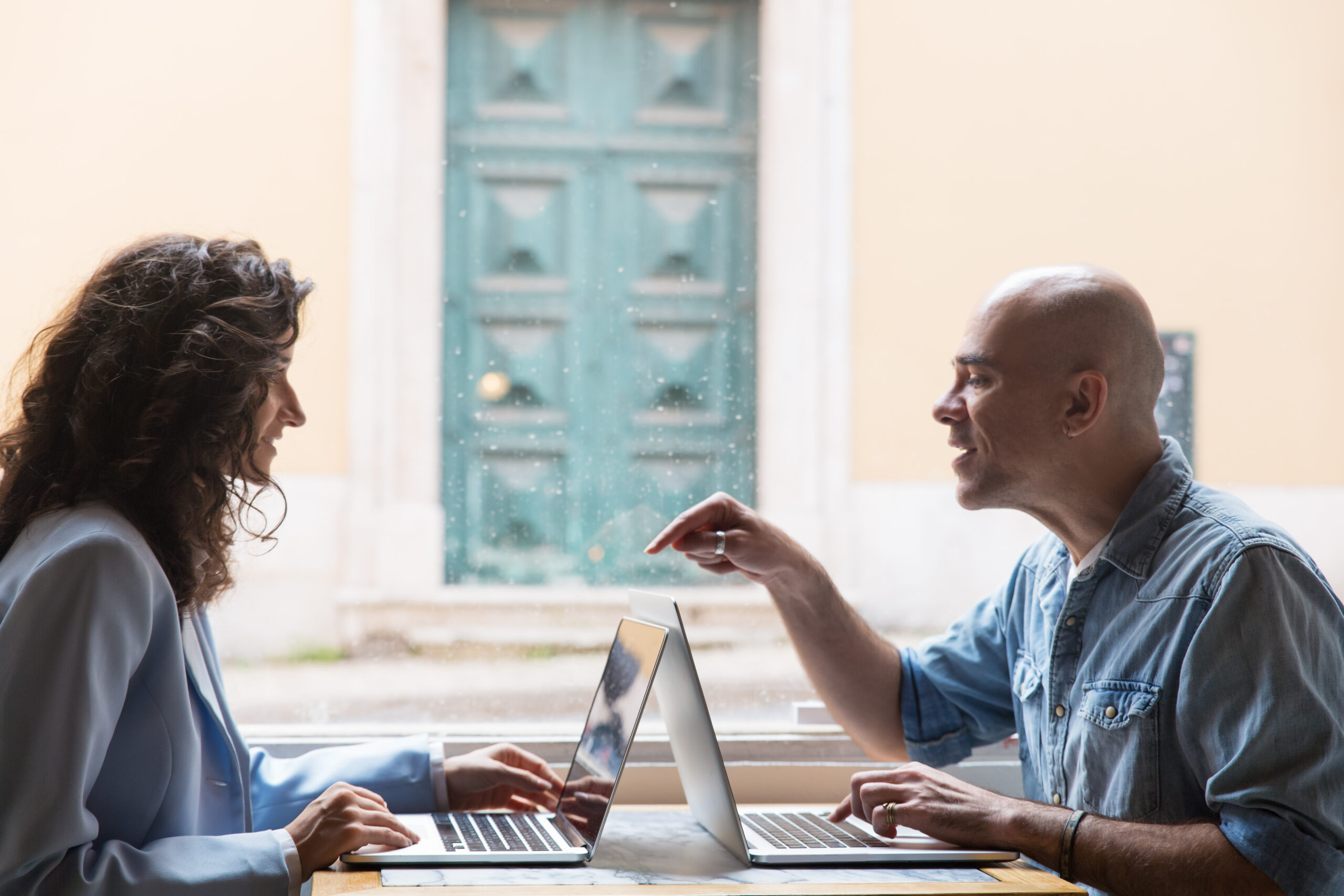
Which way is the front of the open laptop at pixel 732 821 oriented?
to the viewer's right

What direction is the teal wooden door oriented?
toward the camera

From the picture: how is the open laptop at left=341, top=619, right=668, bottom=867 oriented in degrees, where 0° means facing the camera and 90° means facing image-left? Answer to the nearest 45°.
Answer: approximately 90°

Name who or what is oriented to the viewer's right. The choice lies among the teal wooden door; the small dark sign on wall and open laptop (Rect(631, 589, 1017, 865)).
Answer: the open laptop

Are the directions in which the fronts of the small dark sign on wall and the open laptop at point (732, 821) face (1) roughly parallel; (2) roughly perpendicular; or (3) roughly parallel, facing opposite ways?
roughly perpendicular

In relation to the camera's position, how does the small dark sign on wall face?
facing the viewer

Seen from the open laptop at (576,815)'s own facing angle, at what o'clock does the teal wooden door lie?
The teal wooden door is roughly at 3 o'clock from the open laptop.

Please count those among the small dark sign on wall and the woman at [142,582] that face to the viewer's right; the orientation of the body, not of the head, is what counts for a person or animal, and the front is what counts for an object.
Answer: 1

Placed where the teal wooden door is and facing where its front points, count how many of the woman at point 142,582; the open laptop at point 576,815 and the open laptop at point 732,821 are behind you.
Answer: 0

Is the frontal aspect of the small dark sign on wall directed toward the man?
yes

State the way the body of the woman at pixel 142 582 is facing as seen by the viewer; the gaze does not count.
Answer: to the viewer's right

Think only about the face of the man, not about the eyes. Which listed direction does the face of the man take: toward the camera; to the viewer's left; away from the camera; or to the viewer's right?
to the viewer's left

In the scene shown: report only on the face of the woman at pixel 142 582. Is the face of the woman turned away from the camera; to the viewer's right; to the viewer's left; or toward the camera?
to the viewer's right
